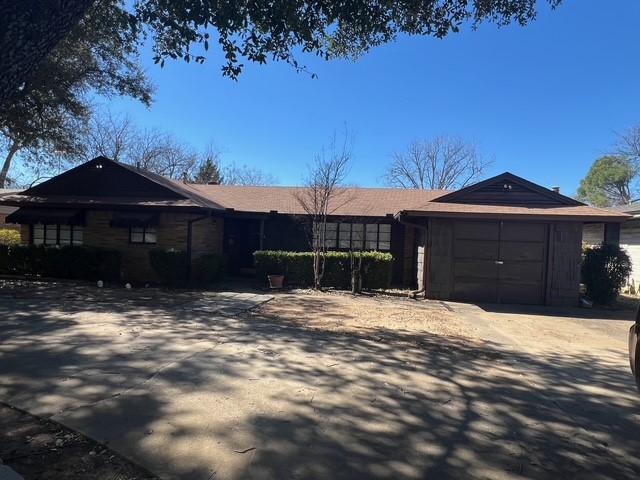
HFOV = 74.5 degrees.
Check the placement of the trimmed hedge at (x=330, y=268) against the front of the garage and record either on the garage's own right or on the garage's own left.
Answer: on the garage's own right

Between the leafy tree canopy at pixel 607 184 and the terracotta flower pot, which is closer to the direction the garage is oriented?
the terracotta flower pot

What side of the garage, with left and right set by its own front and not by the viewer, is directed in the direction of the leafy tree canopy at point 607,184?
back

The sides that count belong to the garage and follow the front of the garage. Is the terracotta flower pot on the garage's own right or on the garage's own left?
on the garage's own right

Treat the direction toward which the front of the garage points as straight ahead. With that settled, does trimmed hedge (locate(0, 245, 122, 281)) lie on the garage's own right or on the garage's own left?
on the garage's own right

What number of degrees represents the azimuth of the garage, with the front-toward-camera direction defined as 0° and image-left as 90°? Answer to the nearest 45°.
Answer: approximately 0°

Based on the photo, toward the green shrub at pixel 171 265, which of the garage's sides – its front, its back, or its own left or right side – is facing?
right

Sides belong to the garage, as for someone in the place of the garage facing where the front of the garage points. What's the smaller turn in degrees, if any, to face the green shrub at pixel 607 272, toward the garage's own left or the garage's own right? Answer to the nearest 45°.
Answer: approximately 90° to the garage's own left
